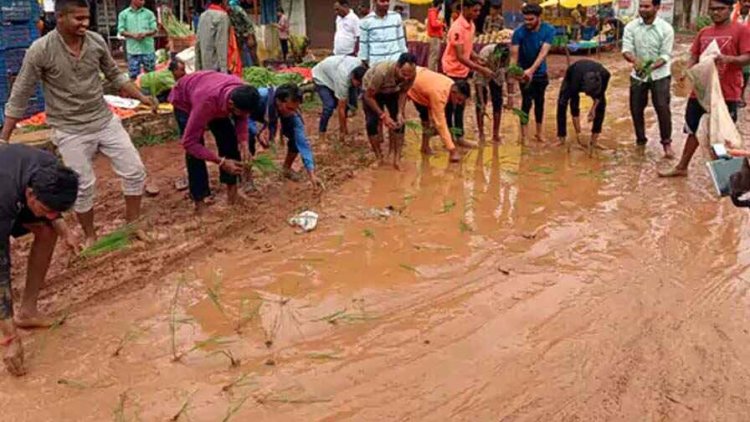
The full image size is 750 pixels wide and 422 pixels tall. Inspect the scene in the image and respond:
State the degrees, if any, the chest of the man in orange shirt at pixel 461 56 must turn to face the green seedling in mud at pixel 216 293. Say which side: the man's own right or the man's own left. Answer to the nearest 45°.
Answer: approximately 90° to the man's own right

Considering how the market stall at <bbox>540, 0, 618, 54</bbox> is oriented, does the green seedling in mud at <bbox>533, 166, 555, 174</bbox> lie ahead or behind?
ahead

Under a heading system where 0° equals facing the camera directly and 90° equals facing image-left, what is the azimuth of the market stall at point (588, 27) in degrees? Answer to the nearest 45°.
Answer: approximately 0°

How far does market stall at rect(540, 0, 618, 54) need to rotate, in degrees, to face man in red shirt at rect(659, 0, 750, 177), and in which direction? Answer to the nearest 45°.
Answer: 0° — it already faces them

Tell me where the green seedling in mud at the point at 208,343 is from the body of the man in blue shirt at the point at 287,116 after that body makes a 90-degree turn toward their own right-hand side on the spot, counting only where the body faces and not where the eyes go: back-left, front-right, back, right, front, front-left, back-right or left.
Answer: front-left

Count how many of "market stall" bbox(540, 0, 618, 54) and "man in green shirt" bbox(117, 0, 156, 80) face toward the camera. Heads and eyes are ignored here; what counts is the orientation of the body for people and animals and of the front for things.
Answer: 2

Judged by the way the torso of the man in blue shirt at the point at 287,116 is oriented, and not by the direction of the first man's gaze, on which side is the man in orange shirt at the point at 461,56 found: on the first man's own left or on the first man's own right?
on the first man's own left

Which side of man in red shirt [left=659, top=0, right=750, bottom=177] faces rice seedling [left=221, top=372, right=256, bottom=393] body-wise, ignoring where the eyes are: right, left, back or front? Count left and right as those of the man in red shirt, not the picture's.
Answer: front
